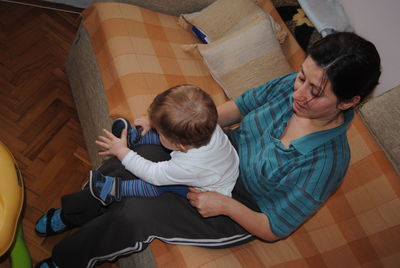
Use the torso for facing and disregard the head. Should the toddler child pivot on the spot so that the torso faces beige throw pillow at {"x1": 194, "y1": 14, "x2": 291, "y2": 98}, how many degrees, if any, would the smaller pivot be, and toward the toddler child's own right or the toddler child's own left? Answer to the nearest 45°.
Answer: approximately 135° to the toddler child's own right

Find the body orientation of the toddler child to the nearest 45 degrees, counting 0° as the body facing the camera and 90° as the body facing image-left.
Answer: approximately 90°
